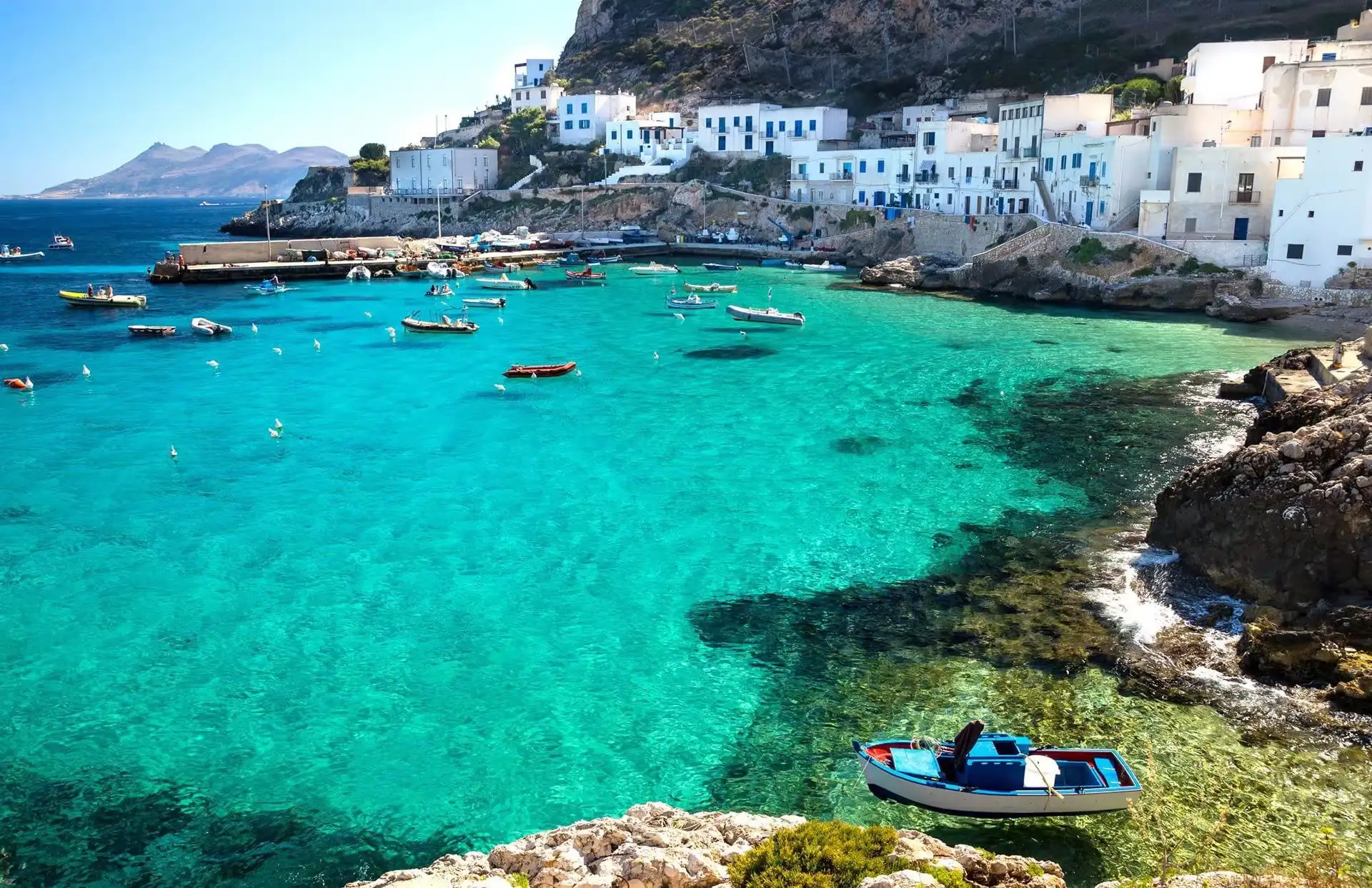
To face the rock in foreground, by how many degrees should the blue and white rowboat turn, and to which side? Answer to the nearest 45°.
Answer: approximately 45° to its left

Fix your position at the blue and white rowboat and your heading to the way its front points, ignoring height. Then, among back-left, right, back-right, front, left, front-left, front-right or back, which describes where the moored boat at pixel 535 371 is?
front-right

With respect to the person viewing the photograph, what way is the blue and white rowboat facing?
facing to the left of the viewer
